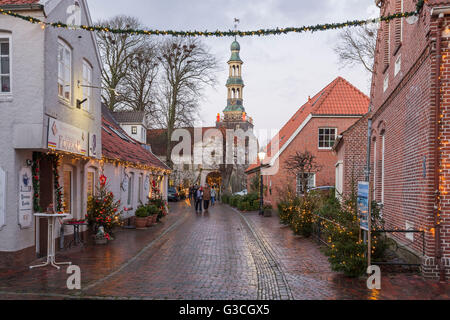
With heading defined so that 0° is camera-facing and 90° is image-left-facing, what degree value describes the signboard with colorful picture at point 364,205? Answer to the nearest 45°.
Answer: approximately 45°

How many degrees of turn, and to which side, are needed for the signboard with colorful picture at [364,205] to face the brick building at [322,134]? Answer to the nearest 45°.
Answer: approximately 135° to its right

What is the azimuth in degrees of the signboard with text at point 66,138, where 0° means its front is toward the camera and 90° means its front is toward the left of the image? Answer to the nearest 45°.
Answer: approximately 315°

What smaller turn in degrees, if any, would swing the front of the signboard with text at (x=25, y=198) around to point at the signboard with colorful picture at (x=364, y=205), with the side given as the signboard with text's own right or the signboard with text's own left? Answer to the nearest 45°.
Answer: approximately 45° to the signboard with text's own left

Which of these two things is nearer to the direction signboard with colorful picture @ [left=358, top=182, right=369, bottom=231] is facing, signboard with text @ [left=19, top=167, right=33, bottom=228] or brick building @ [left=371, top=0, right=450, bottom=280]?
the signboard with text
